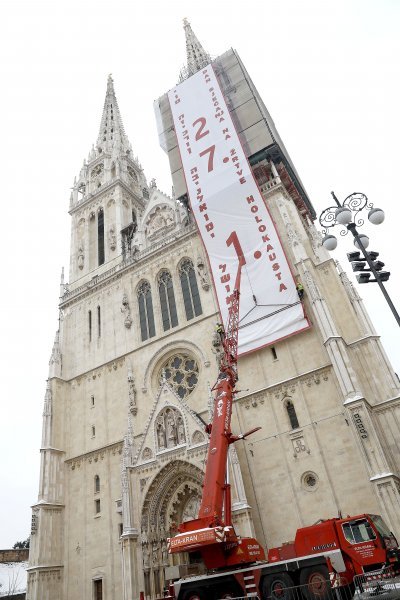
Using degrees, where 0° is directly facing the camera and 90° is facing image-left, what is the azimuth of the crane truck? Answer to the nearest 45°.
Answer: approximately 270°

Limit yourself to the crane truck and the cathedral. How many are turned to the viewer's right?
1

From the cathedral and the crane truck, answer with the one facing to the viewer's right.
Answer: the crane truck

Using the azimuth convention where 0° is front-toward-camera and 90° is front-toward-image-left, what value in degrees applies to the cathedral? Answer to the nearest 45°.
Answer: approximately 45°
